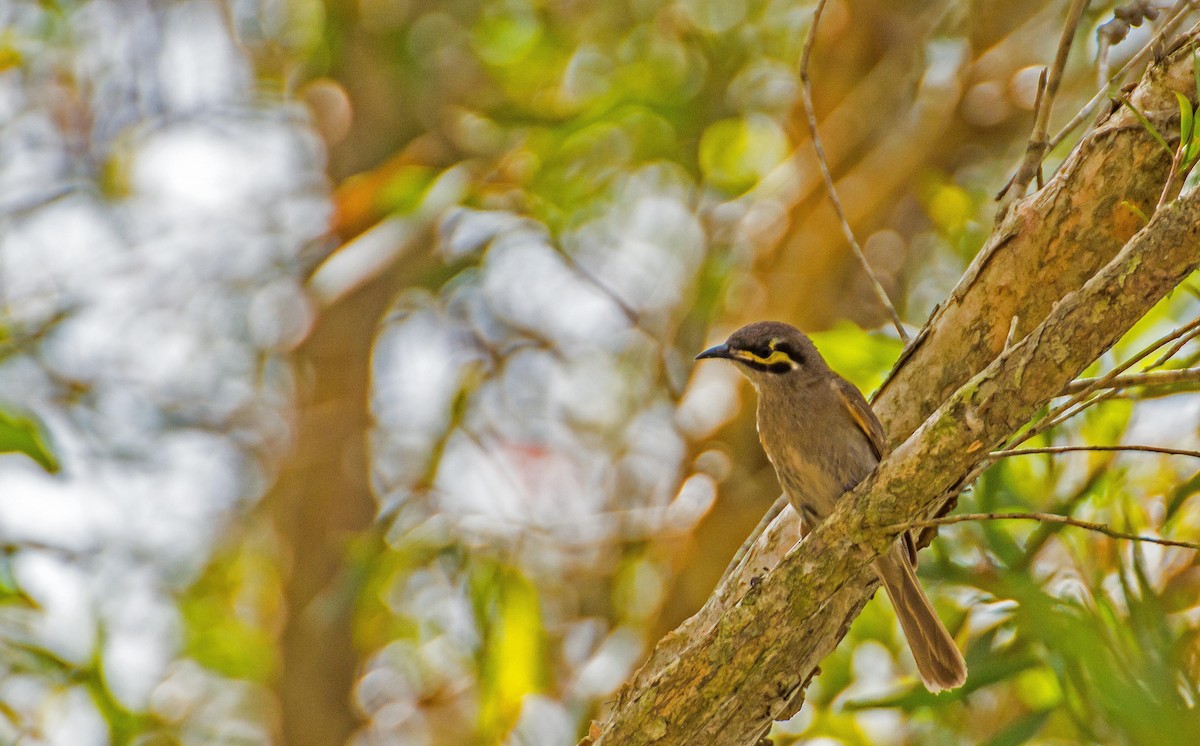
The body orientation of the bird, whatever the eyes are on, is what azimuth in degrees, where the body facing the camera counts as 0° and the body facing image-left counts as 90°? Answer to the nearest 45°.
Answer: approximately 45°

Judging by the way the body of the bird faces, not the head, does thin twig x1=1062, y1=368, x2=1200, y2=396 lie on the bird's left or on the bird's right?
on the bird's left

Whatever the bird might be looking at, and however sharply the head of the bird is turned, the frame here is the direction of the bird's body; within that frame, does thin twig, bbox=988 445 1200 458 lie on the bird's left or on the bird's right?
on the bird's left
